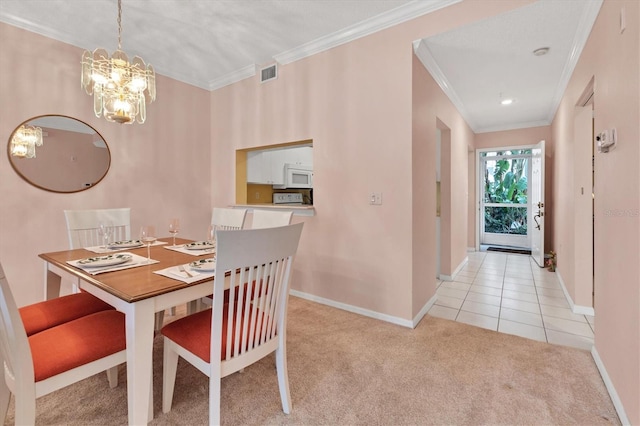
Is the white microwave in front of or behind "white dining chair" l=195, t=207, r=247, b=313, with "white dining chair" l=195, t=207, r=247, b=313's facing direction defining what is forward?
behind

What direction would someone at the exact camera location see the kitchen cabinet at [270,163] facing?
facing the viewer and to the left of the viewer

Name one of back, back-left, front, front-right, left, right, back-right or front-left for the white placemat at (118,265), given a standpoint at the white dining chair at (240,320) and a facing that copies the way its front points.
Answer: front

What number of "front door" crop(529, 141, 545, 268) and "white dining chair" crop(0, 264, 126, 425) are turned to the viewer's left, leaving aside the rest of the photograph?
1

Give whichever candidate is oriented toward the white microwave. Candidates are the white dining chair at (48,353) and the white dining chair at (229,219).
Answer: the white dining chair at (48,353)

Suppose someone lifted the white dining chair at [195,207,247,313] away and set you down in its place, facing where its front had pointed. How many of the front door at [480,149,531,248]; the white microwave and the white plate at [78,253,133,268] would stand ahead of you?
1

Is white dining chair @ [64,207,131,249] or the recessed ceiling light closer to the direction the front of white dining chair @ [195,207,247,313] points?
the white dining chair

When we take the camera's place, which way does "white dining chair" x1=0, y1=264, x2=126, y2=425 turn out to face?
facing away from the viewer and to the right of the viewer

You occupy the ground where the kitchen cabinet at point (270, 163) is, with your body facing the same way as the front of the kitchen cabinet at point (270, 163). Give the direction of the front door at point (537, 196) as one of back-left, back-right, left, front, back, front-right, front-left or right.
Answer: back-left

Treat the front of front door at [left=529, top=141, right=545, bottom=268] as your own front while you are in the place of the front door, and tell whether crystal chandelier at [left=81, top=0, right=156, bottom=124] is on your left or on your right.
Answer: on your left

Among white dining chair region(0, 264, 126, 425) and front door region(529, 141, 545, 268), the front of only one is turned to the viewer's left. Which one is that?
the front door

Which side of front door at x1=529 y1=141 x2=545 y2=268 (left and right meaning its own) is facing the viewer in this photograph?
left

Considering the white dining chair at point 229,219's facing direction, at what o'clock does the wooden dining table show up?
The wooden dining table is roughly at 11 o'clock from the white dining chair.
